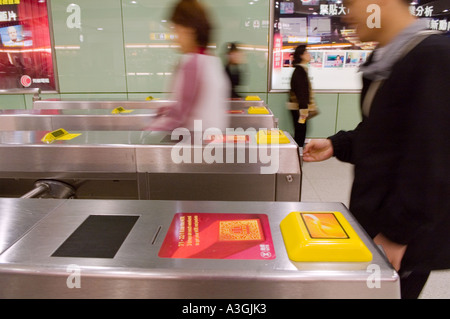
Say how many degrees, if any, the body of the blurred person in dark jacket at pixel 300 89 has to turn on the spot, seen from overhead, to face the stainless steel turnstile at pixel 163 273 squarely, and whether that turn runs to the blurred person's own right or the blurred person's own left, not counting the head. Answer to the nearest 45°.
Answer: approximately 90° to the blurred person's own right

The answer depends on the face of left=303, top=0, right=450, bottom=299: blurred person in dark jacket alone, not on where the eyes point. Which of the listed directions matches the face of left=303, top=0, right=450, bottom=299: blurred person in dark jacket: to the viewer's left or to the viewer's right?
to the viewer's left

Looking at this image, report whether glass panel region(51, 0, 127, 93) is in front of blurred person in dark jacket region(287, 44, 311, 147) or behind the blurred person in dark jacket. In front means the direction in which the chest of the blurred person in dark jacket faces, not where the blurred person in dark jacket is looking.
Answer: behind

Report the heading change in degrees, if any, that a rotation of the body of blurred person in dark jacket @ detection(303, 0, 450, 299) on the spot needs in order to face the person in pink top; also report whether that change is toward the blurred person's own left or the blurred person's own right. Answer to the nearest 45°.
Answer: approximately 45° to the blurred person's own right

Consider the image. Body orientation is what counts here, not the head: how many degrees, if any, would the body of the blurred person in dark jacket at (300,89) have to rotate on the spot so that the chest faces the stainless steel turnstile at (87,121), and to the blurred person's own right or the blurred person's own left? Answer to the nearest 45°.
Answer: approximately 135° to the blurred person's own right

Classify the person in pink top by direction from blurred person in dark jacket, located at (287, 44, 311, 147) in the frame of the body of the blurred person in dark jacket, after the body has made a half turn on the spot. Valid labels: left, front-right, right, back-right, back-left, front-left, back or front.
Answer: left

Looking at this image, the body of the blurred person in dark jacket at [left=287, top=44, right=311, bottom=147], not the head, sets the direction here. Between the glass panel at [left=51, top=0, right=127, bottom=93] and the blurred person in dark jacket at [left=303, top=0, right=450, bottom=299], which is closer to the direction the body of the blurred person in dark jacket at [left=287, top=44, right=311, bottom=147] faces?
the blurred person in dark jacket

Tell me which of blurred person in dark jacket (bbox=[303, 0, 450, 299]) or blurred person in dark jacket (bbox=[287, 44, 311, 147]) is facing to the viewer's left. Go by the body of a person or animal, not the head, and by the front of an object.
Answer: blurred person in dark jacket (bbox=[303, 0, 450, 299])

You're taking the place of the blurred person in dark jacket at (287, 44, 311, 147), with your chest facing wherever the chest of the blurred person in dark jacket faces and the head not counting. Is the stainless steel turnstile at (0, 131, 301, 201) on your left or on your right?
on your right

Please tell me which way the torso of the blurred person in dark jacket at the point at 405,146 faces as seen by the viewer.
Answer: to the viewer's left
